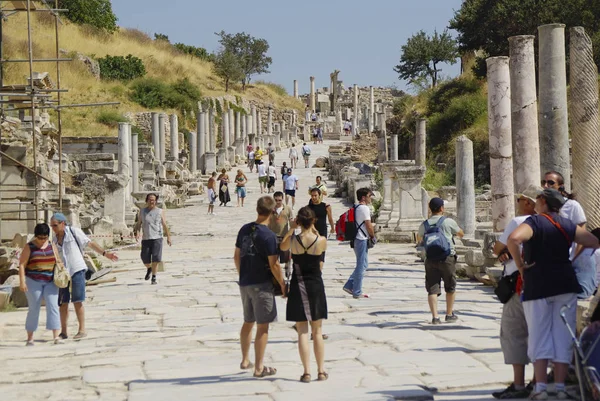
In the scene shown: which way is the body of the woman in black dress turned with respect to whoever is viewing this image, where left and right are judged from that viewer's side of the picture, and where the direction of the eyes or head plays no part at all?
facing away from the viewer

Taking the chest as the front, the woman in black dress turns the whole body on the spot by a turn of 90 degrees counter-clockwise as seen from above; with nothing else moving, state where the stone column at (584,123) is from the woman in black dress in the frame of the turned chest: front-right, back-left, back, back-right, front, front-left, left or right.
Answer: back-right

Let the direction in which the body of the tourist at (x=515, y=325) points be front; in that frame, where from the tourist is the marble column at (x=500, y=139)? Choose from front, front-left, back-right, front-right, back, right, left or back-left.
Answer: right

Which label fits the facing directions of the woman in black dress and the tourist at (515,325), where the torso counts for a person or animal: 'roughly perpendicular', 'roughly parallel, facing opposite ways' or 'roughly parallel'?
roughly perpendicular

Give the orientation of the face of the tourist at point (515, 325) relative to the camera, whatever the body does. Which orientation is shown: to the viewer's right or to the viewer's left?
to the viewer's left

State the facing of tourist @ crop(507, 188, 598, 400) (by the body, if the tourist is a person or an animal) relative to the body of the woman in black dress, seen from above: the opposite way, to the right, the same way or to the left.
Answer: the same way

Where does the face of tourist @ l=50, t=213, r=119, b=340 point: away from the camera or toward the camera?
toward the camera

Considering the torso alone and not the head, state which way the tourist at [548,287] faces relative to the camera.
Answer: away from the camera

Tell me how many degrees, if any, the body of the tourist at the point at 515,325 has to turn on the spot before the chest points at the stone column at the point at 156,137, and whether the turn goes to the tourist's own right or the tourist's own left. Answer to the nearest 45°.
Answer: approximately 45° to the tourist's own right

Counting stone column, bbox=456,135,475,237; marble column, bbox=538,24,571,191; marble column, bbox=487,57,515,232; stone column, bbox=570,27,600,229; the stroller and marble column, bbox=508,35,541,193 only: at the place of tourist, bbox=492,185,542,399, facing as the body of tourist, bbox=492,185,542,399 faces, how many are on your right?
5

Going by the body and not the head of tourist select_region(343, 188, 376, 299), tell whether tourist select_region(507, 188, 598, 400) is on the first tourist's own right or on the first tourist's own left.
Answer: on the first tourist's own right
